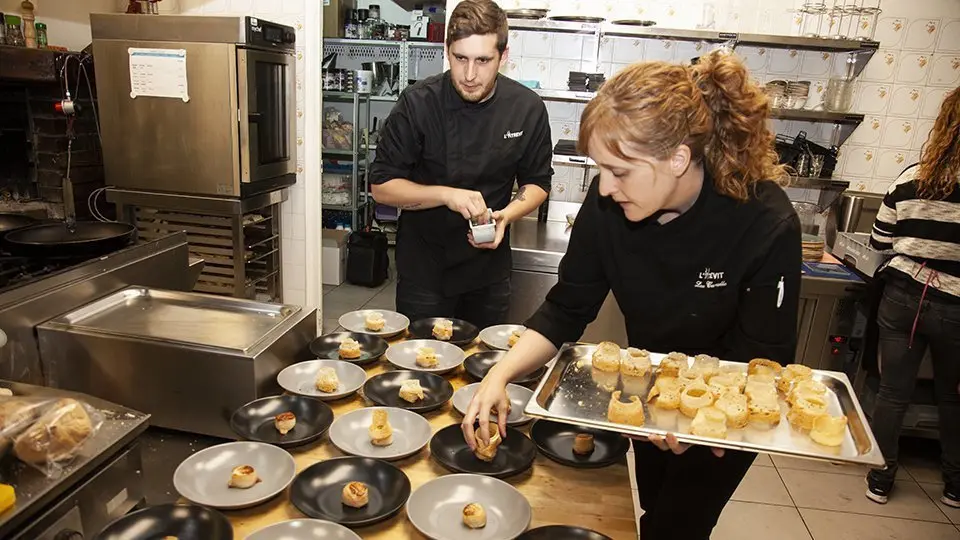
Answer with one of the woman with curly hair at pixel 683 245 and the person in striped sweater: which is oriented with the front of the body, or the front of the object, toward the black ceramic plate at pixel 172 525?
the woman with curly hair

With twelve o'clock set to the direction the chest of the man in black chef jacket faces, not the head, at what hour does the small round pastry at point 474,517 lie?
The small round pastry is roughly at 12 o'clock from the man in black chef jacket.

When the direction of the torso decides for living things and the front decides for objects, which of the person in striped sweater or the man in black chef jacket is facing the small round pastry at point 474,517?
the man in black chef jacket

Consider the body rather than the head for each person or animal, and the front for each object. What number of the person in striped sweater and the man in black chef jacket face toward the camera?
1

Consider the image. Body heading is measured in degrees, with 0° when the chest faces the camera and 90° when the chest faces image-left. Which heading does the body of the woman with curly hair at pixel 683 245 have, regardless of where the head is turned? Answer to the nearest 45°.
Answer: approximately 45°

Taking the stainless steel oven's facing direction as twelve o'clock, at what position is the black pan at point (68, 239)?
The black pan is roughly at 2 o'clock from the stainless steel oven.

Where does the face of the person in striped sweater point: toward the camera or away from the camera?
away from the camera
